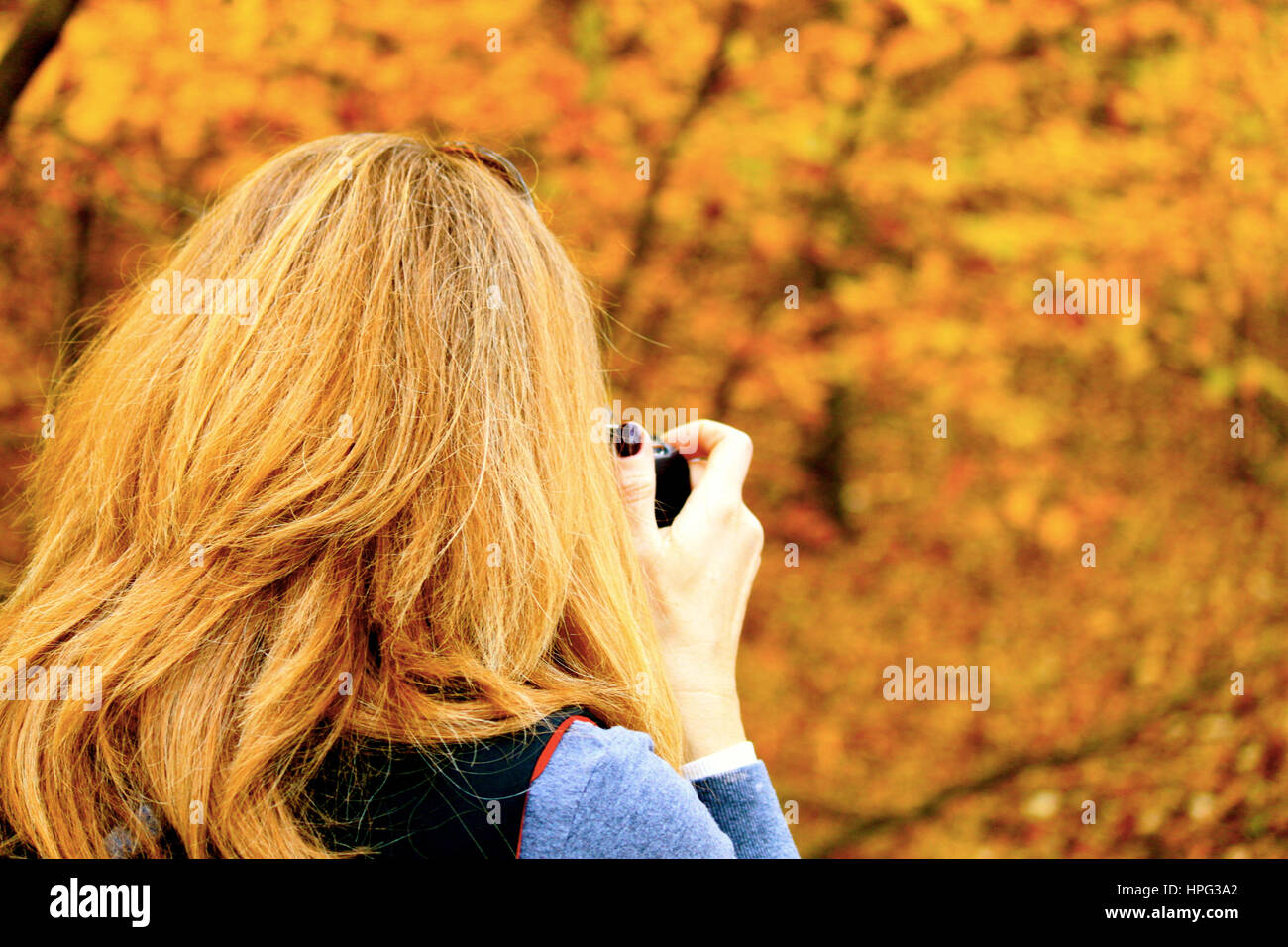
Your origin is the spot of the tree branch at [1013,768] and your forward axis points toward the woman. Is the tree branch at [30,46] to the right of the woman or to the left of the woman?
right

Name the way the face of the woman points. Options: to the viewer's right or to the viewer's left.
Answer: to the viewer's right

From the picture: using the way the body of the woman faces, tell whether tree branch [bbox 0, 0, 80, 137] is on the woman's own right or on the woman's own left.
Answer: on the woman's own left

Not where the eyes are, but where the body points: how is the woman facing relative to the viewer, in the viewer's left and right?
facing away from the viewer and to the right of the viewer

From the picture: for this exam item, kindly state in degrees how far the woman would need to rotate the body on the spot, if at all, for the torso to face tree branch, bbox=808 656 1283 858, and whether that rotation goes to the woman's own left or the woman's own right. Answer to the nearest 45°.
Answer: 0° — they already face it
